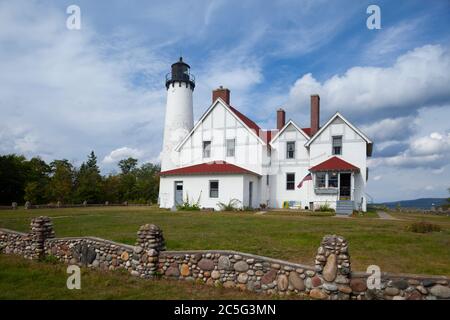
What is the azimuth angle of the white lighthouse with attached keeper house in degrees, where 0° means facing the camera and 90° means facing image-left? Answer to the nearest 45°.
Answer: approximately 0°

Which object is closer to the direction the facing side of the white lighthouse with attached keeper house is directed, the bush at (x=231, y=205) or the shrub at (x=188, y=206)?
the bush

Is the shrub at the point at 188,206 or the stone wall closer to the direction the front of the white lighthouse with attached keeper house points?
the stone wall

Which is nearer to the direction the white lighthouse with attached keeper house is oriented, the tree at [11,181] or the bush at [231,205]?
the bush

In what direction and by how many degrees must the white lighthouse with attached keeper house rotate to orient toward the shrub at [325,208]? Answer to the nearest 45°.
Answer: approximately 45° to its left

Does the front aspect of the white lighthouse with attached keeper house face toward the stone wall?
yes
